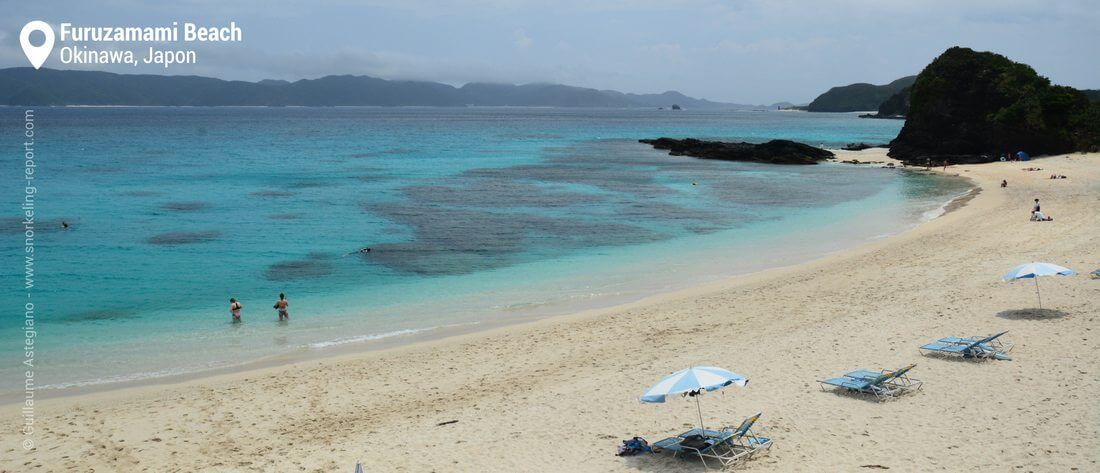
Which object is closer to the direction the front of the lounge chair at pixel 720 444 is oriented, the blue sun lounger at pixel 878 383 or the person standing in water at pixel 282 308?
the person standing in water

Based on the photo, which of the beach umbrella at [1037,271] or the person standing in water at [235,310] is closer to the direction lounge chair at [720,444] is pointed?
the person standing in water

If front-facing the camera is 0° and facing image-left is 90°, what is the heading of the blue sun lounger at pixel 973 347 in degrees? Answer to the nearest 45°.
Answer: approximately 90°

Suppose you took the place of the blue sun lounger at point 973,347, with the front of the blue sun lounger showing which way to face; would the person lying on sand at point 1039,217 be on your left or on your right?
on your right

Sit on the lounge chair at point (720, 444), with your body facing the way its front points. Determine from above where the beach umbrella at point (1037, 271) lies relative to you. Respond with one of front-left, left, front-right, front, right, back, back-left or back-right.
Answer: back-right

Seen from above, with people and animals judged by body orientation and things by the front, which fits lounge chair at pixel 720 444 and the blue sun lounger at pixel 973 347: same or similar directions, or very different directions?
same or similar directions

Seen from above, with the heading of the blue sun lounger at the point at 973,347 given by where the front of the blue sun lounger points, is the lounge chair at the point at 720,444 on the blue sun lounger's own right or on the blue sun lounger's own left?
on the blue sun lounger's own left

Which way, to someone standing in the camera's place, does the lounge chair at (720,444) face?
facing to the left of the viewer

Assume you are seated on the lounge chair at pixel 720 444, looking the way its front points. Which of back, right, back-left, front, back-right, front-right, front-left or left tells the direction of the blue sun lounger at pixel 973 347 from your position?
back-right

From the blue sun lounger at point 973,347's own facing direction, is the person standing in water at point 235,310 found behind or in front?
in front

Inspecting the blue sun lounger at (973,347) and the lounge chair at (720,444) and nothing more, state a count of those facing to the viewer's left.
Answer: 2

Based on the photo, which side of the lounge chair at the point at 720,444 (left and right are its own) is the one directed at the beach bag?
front

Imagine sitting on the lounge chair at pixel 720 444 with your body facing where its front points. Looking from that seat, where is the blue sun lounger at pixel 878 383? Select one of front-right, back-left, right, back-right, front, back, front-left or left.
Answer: back-right

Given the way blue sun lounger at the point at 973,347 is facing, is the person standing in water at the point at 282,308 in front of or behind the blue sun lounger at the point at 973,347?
in front
